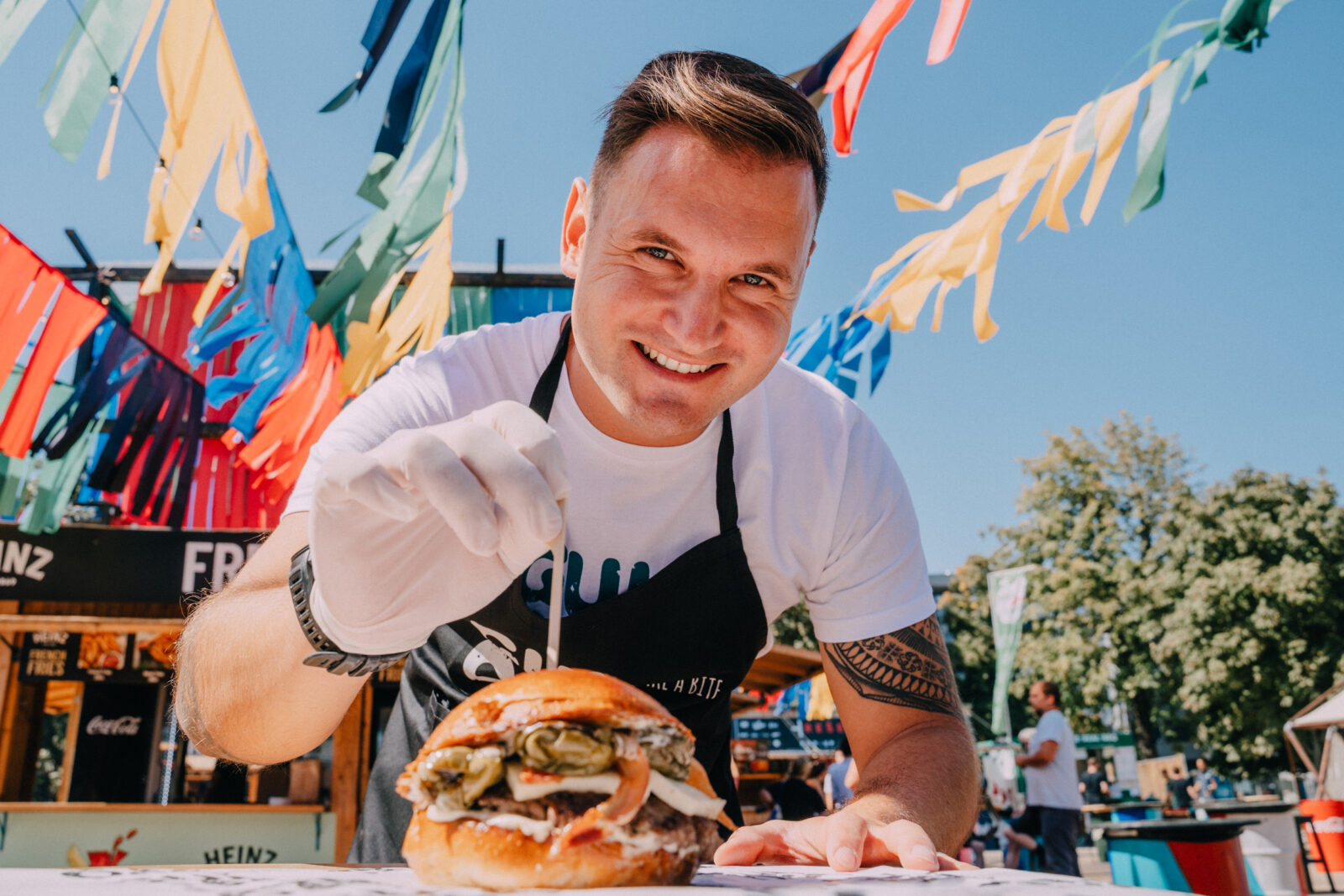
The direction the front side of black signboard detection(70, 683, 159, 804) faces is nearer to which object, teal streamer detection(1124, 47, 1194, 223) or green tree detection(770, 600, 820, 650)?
the teal streamer

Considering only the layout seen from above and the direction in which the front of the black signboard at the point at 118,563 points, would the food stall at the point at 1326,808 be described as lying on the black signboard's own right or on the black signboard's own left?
on the black signboard's own left

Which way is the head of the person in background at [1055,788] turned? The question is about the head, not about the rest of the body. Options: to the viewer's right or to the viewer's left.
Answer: to the viewer's left

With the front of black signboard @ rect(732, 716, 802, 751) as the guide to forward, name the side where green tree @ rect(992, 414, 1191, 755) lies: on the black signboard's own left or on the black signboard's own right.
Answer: on the black signboard's own left

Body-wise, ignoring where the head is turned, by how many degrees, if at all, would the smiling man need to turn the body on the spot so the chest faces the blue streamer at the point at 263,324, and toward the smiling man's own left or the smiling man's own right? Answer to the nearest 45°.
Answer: approximately 135° to the smiling man's own right

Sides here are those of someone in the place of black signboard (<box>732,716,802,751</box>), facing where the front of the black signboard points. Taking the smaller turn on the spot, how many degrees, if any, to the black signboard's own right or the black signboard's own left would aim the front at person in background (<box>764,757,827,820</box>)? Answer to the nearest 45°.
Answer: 0° — it already faces them

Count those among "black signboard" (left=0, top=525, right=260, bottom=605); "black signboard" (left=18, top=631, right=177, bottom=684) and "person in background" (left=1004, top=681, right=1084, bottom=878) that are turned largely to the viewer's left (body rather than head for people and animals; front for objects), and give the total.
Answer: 1

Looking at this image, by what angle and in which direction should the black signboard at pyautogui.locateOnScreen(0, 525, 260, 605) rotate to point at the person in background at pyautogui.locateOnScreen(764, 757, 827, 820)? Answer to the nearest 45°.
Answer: approximately 90° to its left
